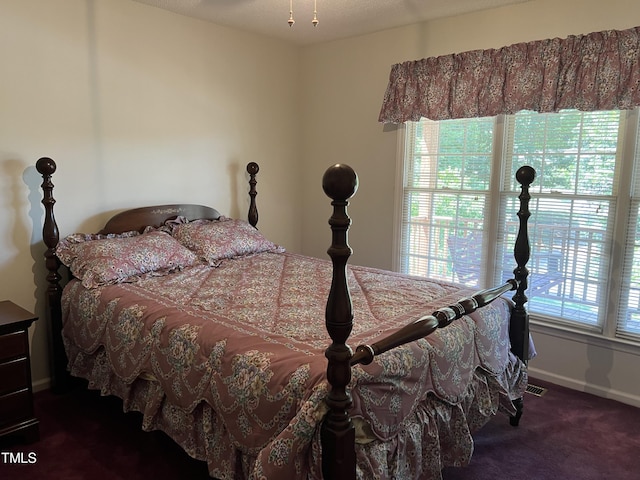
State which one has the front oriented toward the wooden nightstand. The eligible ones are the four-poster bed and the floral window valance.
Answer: the floral window valance

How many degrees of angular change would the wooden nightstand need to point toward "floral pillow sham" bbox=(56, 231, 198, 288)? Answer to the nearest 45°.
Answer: approximately 90° to its left

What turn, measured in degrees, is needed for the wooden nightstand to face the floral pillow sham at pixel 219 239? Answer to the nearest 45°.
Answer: approximately 45° to its left

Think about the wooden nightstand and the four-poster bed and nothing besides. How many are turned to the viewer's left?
0

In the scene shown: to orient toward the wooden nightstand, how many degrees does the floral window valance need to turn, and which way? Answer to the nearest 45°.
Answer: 0° — it already faces it

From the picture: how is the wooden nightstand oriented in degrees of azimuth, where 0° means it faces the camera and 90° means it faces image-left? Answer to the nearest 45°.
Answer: approximately 315°

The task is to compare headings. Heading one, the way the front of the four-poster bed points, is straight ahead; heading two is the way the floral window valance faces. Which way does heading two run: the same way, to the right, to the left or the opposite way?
to the right

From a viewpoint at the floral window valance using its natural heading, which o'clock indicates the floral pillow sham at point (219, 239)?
The floral pillow sham is roughly at 1 o'clock from the floral window valance.

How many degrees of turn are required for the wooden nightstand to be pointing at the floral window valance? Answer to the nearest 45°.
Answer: approximately 45° to its left

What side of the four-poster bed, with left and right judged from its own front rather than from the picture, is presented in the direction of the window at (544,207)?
left
